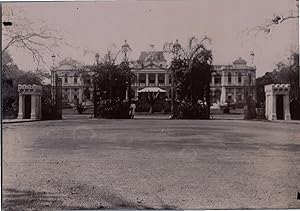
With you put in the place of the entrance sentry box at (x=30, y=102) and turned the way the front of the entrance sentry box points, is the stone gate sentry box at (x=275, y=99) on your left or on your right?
on your left

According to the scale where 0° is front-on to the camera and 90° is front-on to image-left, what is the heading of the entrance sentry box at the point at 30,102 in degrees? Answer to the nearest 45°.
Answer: approximately 0°

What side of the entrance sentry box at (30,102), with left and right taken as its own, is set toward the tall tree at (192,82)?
left

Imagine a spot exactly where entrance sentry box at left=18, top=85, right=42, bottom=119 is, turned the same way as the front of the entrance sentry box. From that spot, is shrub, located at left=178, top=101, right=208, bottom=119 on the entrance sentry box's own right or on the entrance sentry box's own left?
on the entrance sentry box's own left
